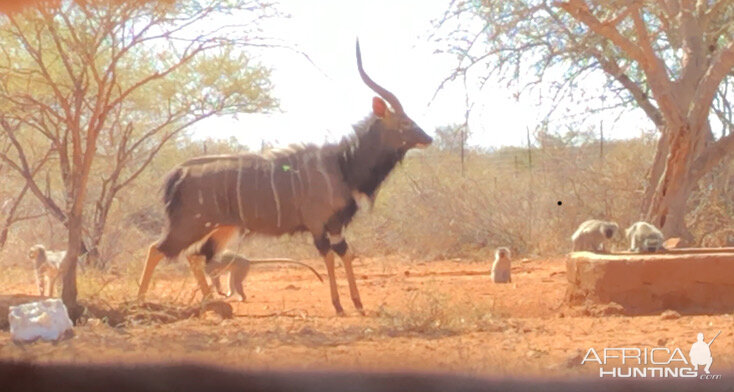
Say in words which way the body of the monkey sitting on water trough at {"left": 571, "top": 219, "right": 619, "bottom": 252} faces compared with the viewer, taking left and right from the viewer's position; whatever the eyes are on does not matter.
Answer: facing to the right of the viewer

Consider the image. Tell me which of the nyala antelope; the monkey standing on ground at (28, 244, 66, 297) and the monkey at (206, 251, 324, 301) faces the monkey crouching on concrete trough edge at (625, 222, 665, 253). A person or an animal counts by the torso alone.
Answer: the nyala antelope

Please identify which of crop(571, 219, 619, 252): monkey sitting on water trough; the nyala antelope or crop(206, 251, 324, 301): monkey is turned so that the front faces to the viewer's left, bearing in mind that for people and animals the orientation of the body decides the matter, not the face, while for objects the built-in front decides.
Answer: crop(206, 251, 324, 301): monkey

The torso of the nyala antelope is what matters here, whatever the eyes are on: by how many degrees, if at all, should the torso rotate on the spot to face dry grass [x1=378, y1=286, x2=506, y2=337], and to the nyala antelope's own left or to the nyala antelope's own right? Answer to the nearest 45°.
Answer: approximately 45° to the nyala antelope's own right

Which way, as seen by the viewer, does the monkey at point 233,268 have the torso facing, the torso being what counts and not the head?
to the viewer's left

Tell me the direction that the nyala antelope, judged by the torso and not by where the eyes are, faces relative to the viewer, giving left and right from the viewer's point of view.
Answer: facing to the right of the viewer

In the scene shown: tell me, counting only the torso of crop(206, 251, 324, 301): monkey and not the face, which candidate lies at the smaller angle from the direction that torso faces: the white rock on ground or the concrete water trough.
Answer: the white rock on ground

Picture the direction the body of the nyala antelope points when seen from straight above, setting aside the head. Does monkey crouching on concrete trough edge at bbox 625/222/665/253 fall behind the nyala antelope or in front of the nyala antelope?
in front

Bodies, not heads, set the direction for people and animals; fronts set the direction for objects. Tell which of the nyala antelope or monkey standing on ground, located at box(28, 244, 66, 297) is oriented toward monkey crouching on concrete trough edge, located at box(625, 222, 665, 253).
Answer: the nyala antelope
